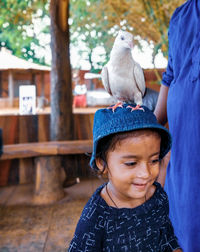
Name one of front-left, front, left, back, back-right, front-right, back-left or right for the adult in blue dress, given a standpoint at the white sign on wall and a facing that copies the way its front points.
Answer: front

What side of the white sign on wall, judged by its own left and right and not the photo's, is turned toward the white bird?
front

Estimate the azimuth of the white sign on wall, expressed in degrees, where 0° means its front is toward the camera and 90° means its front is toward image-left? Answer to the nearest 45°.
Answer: approximately 0°

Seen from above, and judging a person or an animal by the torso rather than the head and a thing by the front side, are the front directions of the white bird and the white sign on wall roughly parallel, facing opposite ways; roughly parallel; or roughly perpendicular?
roughly parallel

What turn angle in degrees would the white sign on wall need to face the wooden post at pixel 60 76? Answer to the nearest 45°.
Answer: approximately 45° to its left

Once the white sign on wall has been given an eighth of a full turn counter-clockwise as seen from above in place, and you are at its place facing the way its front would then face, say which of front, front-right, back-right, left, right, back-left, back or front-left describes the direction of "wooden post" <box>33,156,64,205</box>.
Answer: front-right

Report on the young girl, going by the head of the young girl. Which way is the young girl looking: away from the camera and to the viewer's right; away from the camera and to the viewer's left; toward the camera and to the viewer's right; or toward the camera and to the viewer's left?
toward the camera and to the viewer's right

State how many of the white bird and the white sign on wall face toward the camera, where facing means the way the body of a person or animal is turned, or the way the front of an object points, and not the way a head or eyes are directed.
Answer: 2

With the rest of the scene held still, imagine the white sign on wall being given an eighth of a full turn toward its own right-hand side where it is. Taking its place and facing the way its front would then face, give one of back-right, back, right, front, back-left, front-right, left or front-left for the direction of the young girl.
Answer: front-left

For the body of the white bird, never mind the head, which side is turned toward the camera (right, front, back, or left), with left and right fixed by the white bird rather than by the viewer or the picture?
front
